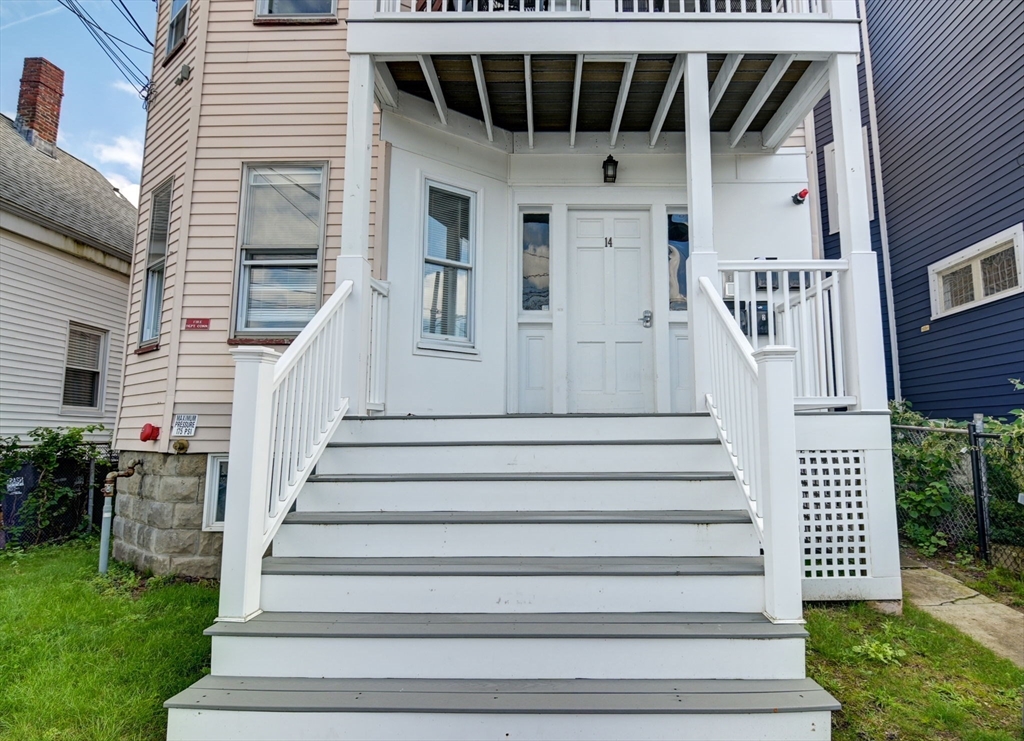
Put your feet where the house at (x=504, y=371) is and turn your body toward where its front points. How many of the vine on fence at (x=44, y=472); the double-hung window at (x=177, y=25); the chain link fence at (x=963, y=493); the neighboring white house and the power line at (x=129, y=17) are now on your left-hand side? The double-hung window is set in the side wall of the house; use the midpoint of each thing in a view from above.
1

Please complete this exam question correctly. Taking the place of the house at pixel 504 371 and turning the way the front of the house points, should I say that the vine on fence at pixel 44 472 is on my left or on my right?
on my right

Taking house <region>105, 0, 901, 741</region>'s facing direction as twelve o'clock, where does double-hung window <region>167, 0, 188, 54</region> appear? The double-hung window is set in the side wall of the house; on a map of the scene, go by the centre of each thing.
The double-hung window is roughly at 2 o'clock from the house.

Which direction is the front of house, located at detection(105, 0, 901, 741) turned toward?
toward the camera

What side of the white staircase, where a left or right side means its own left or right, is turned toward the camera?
front

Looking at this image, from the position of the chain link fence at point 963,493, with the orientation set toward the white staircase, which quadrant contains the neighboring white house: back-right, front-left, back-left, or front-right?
front-right

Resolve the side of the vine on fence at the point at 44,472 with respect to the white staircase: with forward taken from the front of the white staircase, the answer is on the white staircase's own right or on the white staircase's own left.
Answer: on the white staircase's own right

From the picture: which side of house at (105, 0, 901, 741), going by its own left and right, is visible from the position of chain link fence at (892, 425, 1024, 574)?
left

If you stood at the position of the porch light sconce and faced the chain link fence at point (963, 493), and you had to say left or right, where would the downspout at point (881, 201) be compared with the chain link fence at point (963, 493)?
left

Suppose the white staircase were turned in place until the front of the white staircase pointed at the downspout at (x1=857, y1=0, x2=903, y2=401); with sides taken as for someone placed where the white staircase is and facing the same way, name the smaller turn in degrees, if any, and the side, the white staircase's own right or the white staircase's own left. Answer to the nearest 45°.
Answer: approximately 135° to the white staircase's own left
